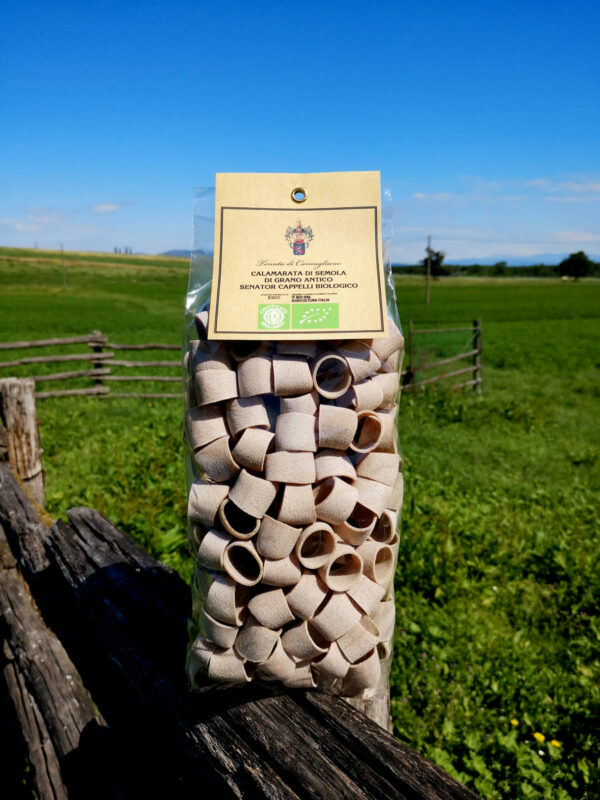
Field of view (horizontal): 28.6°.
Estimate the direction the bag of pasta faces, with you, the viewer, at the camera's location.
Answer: facing the viewer

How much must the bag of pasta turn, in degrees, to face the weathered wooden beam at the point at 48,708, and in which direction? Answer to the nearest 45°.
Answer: approximately 135° to its right
